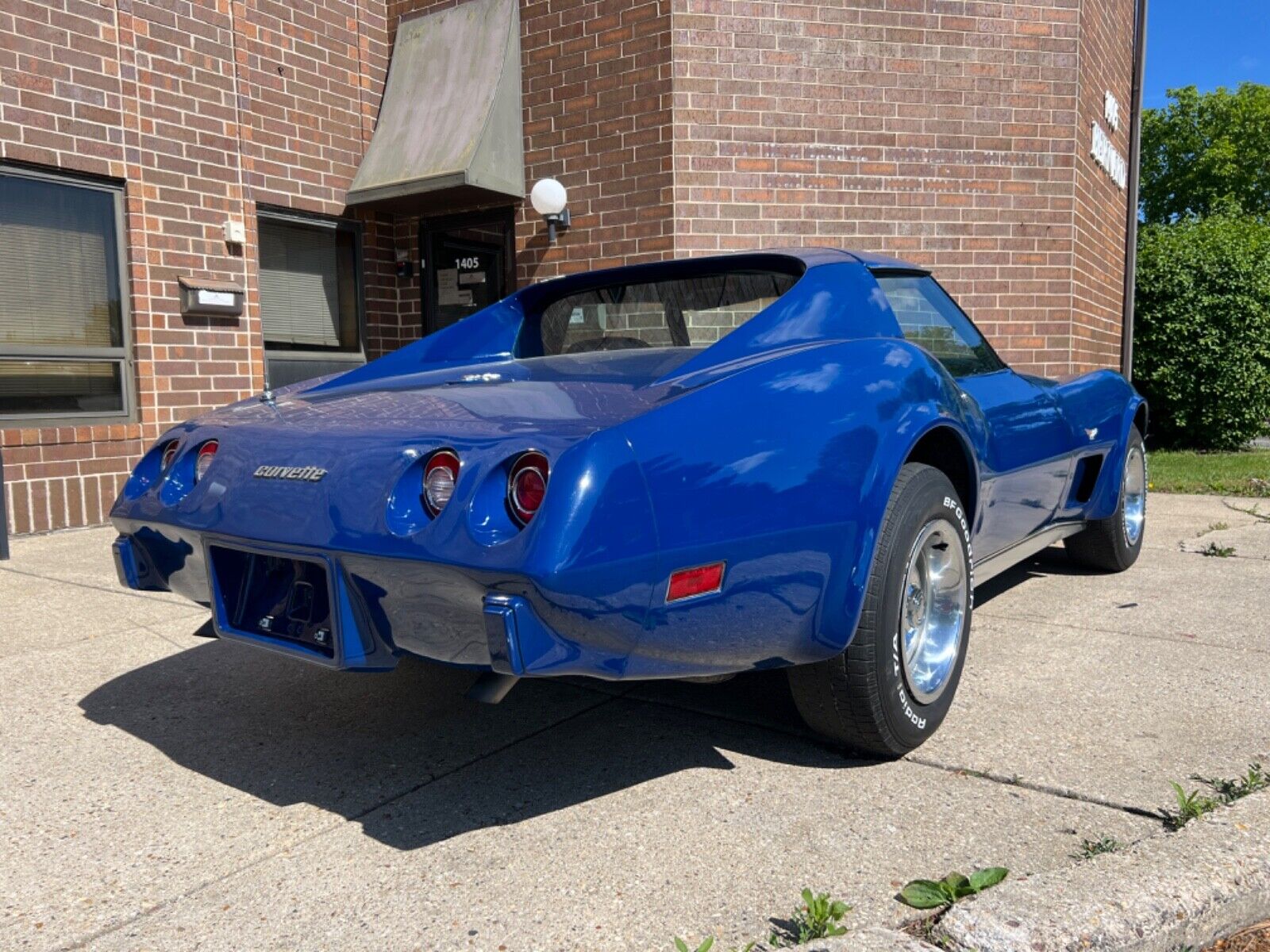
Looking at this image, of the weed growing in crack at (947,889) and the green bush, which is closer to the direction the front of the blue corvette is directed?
the green bush

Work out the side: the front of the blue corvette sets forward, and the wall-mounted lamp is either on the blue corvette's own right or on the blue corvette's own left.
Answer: on the blue corvette's own left

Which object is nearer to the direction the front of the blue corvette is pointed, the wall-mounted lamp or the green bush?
the green bush

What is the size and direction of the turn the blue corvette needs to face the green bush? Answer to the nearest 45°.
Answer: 0° — it already faces it

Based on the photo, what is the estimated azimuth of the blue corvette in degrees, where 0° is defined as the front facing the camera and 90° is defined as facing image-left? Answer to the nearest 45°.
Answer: approximately 225°

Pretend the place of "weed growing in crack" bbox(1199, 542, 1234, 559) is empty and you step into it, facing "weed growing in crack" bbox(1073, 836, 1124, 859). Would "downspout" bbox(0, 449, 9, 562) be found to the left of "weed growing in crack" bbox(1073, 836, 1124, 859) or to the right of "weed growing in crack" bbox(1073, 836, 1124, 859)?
right

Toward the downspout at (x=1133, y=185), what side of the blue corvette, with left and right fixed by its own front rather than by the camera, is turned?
front

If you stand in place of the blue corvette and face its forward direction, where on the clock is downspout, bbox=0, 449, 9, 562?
The downspout is roughly at 9 o'clock from the blue corvette.

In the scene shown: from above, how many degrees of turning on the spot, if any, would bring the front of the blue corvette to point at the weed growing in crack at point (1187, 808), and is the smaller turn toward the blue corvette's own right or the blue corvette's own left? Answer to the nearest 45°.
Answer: approximately 135° to the blue corvette's own right
